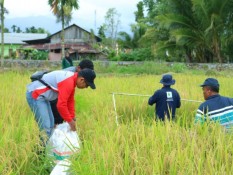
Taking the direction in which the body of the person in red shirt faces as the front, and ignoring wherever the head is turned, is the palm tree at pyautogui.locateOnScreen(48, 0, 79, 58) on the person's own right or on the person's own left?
on the person's own left

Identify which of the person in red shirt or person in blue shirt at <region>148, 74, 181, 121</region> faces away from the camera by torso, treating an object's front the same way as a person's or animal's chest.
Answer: the person in blue shirt

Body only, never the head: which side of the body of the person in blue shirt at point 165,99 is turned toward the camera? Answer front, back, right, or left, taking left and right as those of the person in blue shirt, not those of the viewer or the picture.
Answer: back

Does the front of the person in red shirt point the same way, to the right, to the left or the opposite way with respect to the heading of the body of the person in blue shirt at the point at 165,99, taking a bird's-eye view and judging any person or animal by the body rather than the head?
to the right

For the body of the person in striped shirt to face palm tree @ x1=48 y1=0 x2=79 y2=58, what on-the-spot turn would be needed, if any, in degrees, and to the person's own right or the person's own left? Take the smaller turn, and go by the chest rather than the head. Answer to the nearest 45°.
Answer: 0° — they already face it

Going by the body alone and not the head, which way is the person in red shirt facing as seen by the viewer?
to the viewer's right

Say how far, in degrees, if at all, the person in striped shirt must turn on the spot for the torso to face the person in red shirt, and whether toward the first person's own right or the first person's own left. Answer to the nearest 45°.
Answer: approximately 45° to the first person's own left

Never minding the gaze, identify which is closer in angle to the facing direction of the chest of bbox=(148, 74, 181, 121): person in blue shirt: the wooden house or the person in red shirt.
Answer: the wooden house

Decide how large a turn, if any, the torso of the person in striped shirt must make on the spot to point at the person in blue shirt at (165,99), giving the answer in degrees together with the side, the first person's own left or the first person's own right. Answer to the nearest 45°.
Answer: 0° — they already face them

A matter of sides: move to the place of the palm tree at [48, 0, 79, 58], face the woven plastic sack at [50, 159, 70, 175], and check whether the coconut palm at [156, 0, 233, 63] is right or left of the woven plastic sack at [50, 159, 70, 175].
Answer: left

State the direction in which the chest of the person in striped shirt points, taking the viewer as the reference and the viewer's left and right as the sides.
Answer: facing away from the viewer and to the left of the viewer

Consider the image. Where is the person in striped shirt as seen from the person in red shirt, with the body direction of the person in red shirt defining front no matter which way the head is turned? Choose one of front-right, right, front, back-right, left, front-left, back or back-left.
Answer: front

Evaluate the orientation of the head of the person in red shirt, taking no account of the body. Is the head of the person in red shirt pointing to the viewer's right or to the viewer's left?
to the viewer's right

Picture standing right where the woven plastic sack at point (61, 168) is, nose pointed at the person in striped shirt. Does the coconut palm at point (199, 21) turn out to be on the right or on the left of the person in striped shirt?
left

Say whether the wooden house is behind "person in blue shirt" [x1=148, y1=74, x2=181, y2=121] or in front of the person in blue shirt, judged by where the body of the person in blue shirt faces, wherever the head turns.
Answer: in front
